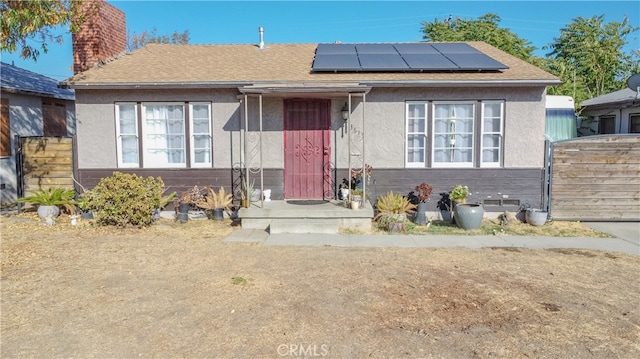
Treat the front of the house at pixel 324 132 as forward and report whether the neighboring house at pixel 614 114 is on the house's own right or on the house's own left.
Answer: on the house's own left

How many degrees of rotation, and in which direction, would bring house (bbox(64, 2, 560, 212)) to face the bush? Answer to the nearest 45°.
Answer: approximately 90° to its right

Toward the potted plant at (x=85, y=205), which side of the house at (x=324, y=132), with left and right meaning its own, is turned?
right

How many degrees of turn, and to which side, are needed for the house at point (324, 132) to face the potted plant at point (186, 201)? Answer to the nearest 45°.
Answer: approximately 90° to its right

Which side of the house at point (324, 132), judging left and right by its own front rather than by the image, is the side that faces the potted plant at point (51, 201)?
right

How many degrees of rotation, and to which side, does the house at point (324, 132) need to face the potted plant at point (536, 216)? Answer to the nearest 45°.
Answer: approximately 90° to its left

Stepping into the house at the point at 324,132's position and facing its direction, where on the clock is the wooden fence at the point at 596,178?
The wooden fence is roughly at 9 o'clock from the house.

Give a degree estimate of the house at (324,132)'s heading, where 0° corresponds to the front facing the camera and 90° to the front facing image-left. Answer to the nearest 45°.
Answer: approximately 0°
